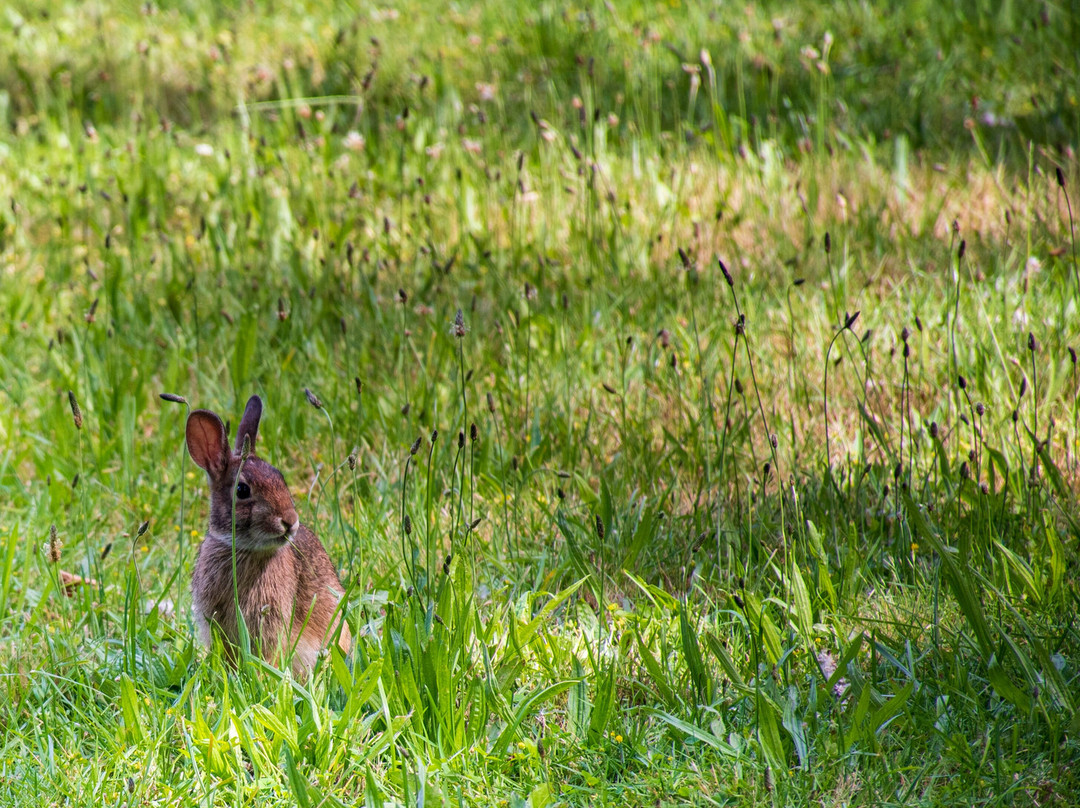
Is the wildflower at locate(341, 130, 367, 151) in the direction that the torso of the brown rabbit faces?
no
